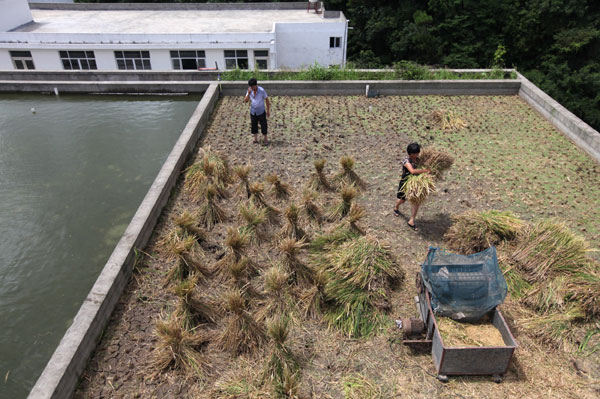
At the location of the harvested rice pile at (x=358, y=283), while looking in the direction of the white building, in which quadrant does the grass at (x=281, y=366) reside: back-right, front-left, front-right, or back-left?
back-left

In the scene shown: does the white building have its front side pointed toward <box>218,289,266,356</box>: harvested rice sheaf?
yes

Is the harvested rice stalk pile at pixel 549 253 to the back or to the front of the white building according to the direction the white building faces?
to the front

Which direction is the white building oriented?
toward the camera

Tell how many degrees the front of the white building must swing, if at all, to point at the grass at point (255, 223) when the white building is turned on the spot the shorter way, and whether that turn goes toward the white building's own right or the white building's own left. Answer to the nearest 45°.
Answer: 0° — it already faces it

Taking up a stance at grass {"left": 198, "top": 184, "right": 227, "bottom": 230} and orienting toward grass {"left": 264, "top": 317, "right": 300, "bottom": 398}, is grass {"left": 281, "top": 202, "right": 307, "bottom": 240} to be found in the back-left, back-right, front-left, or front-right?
front-left

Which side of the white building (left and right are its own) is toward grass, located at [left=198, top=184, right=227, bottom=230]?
front

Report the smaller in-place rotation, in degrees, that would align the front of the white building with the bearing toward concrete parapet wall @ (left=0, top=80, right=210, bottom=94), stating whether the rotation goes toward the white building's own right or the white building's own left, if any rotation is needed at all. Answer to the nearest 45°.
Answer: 0° — it already faces it

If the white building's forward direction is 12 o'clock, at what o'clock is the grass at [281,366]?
The grass is roughly at 12 o'clock from the white building.

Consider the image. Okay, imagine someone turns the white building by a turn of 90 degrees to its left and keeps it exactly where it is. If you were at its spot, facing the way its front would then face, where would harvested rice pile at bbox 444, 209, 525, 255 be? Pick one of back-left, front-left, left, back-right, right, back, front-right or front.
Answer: right

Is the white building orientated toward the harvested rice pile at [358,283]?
yes

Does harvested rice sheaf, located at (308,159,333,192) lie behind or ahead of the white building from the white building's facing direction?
ahead

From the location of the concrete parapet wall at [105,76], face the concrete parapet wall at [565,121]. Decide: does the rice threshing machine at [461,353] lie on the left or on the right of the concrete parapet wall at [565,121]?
right

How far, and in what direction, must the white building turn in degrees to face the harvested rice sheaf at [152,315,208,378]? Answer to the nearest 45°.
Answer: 0° — it already faces it

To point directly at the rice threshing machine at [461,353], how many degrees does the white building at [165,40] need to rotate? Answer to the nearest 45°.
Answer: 0° — it already faces it

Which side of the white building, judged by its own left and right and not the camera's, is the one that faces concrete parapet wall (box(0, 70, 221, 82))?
front

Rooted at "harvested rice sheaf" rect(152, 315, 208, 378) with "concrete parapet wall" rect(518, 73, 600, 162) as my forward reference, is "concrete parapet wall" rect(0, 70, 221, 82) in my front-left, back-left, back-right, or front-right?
front-left
